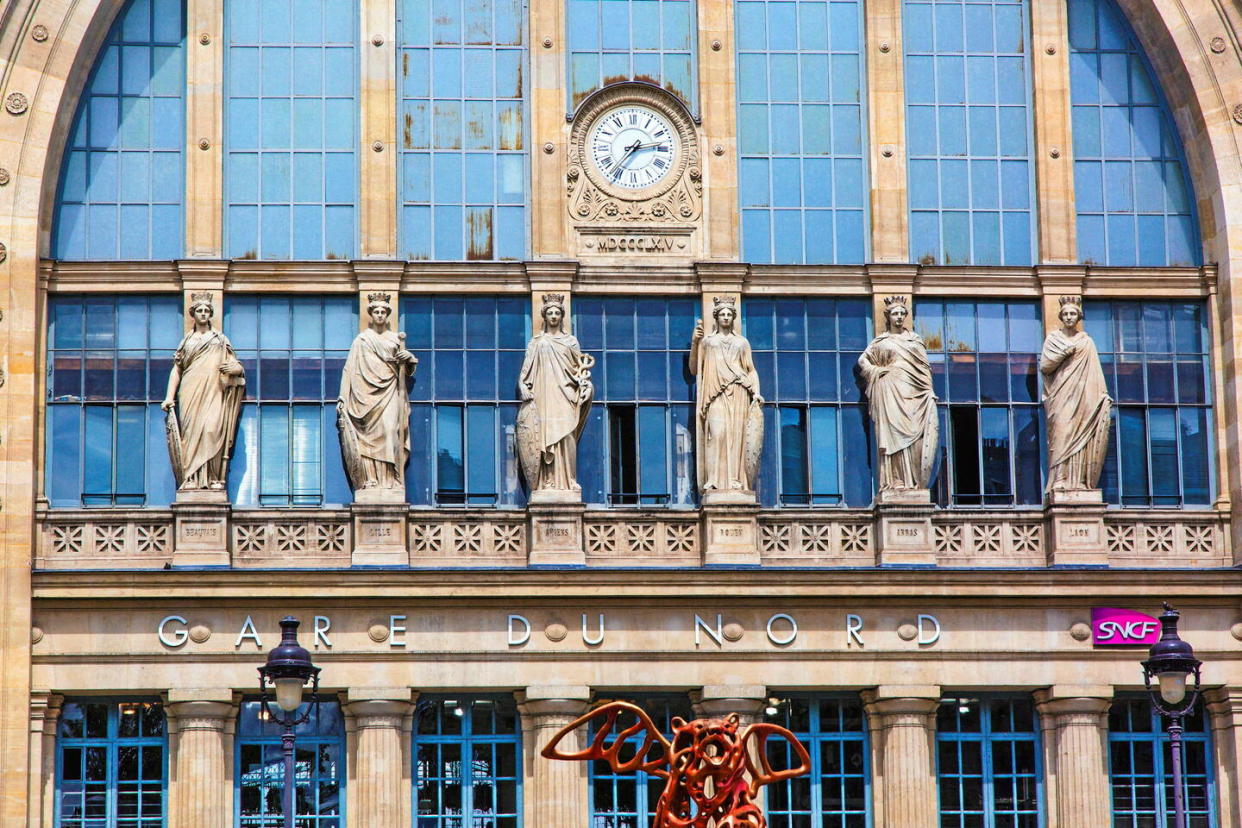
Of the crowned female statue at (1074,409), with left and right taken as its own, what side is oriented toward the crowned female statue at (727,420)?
right

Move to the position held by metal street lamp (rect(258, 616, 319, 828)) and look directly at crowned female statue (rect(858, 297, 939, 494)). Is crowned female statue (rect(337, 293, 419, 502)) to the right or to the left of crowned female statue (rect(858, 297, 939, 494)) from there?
left

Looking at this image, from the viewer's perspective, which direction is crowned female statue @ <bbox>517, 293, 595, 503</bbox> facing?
toward the camera

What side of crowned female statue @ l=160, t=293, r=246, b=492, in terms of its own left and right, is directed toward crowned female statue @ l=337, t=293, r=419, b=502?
left

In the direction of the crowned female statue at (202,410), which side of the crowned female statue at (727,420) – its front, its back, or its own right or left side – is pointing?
right

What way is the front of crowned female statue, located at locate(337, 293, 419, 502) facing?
toward the camera

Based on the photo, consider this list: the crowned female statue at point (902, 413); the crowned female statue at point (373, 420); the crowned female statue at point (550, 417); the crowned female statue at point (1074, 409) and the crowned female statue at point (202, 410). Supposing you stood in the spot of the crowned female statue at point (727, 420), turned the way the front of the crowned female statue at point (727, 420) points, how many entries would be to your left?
2

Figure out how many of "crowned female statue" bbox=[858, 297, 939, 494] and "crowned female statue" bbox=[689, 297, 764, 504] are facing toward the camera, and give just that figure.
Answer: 2

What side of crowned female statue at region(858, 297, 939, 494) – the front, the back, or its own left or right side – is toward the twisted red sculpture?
front

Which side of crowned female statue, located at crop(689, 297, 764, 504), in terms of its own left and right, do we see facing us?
front

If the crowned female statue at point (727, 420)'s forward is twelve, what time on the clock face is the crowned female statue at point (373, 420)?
the crowned female statue at point (373, 420) is roughly at 3 o'clock from the crowned female statue at point (727, 420).

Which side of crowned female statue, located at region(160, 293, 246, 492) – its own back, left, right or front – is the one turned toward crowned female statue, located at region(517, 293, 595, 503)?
left
